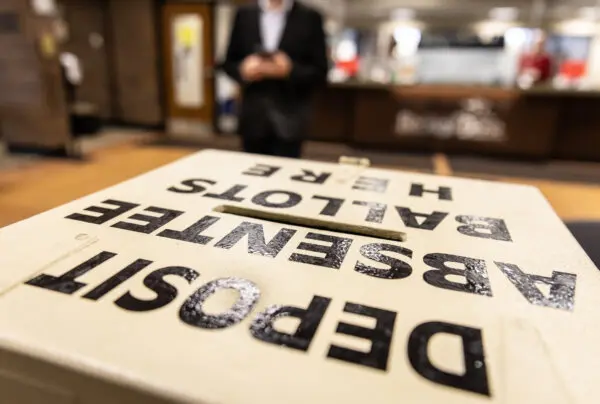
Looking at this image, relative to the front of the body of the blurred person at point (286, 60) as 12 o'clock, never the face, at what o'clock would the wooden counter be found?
The wooden counter is roughly at 7 o'clock from the blurred person.

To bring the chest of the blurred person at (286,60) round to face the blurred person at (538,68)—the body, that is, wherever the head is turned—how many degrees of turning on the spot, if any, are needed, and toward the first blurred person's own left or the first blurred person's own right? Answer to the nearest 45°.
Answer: approximately 135° to the first blurred person's own left

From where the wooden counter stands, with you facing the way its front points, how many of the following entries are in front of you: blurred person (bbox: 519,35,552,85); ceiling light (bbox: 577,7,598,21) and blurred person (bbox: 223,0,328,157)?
1

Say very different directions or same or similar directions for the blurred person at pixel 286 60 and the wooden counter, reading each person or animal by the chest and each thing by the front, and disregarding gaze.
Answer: same or similar directions

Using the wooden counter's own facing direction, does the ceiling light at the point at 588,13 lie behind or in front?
behind

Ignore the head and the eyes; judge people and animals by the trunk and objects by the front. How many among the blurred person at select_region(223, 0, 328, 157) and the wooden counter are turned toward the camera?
2

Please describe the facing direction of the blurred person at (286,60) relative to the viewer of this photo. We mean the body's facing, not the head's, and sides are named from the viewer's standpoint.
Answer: facing the viewer

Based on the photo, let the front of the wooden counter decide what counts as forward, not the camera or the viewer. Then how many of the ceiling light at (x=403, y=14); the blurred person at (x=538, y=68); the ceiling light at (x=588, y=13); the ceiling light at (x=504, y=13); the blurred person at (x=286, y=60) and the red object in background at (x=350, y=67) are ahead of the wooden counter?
1

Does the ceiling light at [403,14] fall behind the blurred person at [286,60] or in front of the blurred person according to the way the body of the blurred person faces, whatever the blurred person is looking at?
behind
